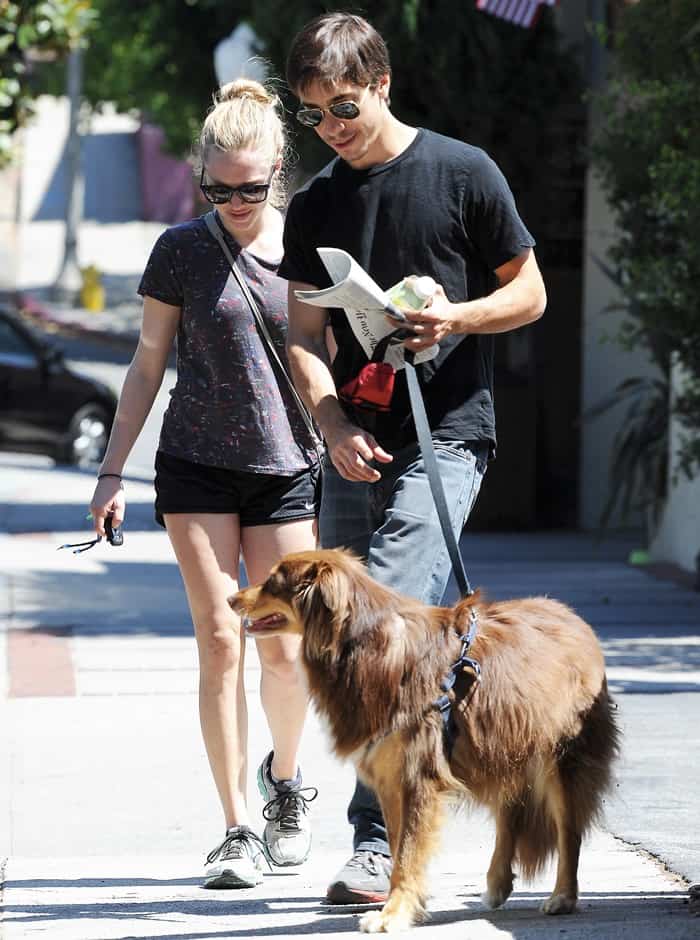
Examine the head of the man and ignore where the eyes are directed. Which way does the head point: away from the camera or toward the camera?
toward the camera

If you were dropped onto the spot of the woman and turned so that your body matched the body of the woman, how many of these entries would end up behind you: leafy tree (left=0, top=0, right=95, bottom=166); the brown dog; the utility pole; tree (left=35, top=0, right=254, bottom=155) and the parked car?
4

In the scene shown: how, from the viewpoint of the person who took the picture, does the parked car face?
facing the viewer and to the right of the viewer

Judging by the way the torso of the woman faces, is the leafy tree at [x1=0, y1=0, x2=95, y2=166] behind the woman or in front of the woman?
behind

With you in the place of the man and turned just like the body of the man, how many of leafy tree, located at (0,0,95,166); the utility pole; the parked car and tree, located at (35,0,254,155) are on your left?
0

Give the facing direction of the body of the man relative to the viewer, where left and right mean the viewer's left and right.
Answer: facing the viewer and to the left of the viewer

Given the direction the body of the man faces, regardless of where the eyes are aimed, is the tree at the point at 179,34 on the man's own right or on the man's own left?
on the man's own right

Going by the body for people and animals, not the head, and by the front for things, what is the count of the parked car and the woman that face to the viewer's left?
0

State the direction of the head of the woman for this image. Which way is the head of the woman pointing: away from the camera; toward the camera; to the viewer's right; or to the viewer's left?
toward the camera

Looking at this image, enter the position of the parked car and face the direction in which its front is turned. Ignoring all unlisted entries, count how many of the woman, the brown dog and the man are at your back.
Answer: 0

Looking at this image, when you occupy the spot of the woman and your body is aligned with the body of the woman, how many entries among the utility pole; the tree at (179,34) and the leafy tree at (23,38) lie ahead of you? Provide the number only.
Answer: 0

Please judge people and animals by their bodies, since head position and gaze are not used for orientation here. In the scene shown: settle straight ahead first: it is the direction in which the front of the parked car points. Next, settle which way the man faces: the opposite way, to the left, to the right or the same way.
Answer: to the right

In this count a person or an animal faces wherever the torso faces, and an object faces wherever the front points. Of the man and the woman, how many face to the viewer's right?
0

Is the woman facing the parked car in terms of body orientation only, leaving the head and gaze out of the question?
no

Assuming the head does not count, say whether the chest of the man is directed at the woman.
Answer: no

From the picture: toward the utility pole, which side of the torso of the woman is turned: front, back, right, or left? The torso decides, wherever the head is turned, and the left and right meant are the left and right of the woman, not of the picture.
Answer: back

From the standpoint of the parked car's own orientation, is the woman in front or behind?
in front
